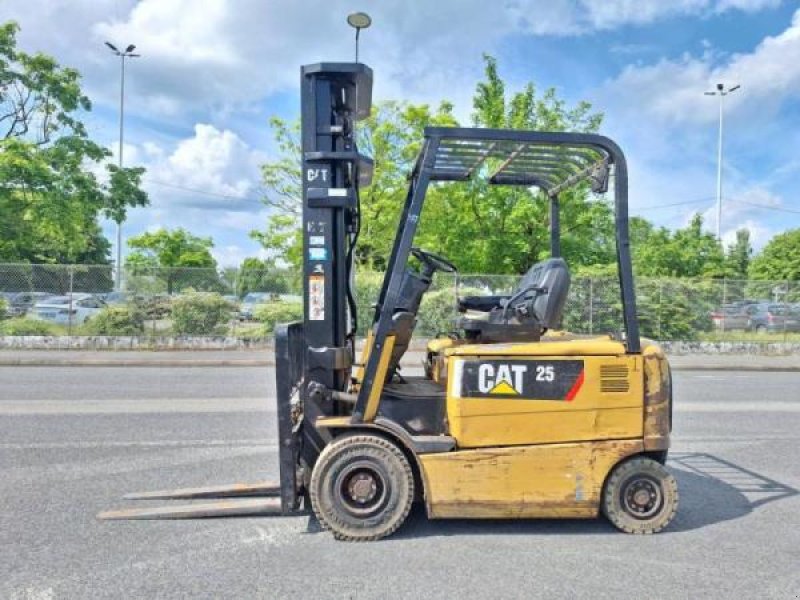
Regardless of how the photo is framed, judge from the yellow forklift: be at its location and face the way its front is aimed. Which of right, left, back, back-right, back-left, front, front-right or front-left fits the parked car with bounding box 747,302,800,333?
back-right

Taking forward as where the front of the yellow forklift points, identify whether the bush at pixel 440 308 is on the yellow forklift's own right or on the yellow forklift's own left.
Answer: on the yellow forklift's own right

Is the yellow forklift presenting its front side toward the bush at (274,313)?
no

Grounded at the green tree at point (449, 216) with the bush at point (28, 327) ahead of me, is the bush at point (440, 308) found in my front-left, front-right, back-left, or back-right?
front-left

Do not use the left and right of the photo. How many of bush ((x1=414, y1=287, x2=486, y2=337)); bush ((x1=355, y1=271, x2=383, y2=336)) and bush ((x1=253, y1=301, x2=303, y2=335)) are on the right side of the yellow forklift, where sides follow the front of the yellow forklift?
3

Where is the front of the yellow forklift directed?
to the viewer's left

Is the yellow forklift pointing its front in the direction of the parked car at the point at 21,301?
no

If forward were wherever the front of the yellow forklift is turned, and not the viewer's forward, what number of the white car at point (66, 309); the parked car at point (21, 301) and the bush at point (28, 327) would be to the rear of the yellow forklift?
0

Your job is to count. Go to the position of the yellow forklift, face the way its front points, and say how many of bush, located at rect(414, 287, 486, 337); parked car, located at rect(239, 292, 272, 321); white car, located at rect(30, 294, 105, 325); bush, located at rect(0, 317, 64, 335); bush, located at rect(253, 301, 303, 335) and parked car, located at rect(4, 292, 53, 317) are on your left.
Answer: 0

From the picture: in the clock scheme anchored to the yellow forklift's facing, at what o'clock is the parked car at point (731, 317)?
The parked car is roughly at 4 o'clock from the yellow forklift.

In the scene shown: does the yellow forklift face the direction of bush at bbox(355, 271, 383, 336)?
no

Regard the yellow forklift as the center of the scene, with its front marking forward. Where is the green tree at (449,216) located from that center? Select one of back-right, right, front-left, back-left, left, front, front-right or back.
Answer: right
